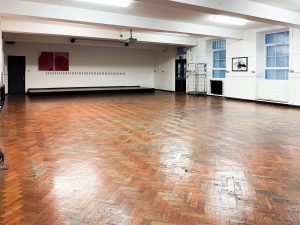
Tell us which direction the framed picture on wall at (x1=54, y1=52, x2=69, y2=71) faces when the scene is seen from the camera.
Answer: facing the viewer

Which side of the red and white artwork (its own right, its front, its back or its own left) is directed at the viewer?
front

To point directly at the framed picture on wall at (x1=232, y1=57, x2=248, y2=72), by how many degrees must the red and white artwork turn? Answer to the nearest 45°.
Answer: approximately 45° to its left

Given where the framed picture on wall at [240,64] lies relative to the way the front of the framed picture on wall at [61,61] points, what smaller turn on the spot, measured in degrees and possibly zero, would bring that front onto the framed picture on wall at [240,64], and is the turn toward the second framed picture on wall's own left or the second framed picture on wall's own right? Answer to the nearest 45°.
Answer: approximately 45° to the second framed picture on wall's own left

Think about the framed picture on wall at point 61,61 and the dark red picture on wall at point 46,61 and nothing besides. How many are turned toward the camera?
2

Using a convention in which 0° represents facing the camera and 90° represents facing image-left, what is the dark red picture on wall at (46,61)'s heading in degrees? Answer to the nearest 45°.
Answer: approximately 0°

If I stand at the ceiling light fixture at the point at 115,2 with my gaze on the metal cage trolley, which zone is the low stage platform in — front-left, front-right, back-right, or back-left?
front-left
